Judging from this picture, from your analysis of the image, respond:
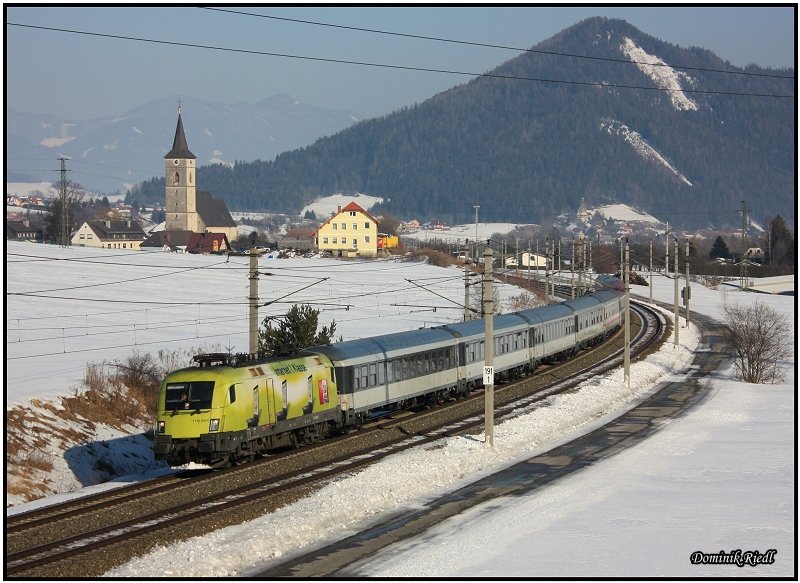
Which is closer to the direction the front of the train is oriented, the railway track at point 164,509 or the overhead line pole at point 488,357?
the railway track

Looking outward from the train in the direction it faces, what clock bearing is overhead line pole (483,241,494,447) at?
The overhead line pole is roughly at 10 o'clock from the train.

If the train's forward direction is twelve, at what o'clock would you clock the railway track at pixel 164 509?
The railway track is roughly at 11 o'clock from the train.

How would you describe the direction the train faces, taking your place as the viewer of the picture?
facing the viewer and to the left of the viewer
